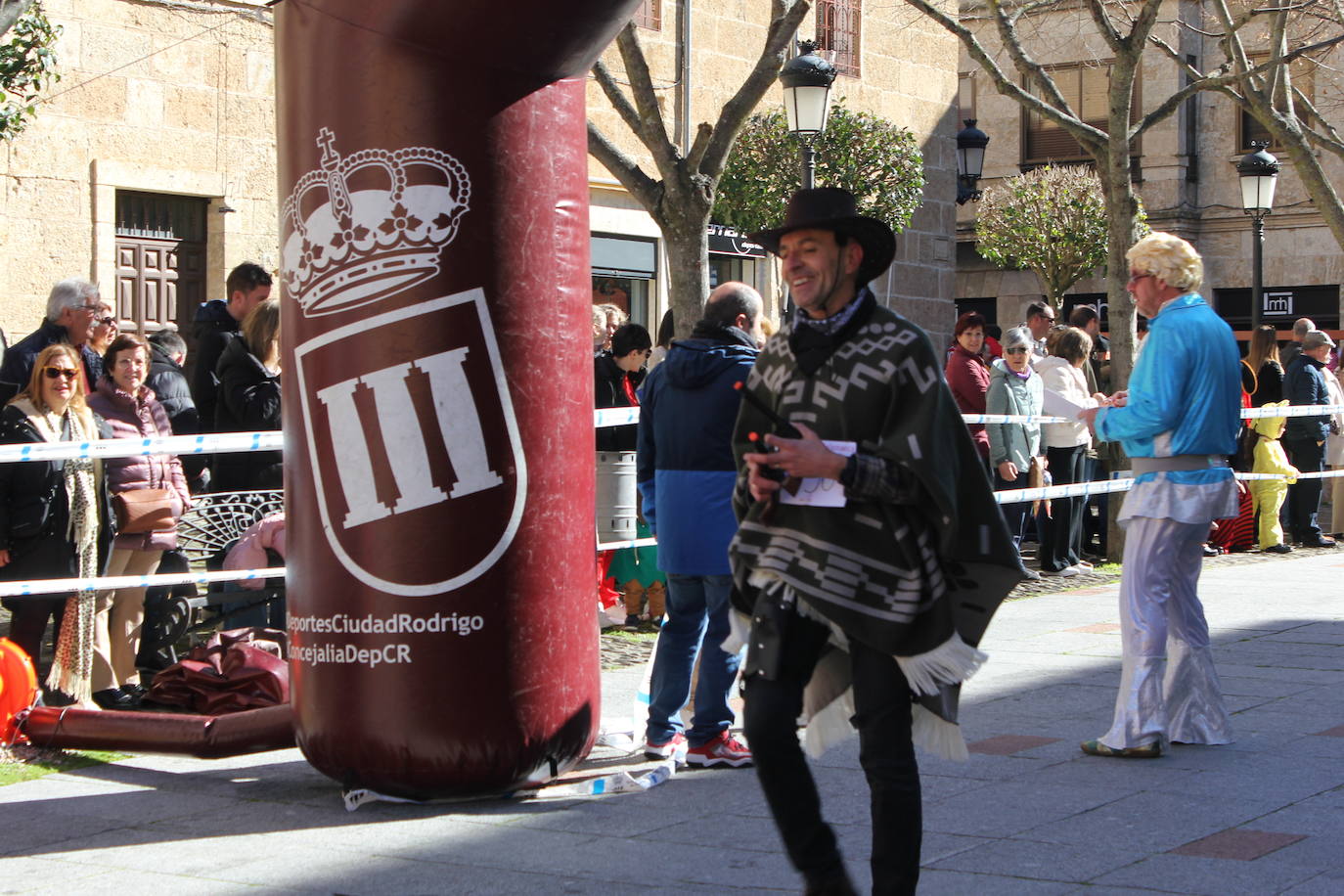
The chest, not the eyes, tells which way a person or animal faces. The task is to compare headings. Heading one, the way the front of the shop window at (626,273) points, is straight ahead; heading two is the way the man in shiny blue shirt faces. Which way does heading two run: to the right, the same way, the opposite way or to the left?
to the right

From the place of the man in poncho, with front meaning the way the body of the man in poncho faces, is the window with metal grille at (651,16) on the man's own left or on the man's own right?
on the man's own right

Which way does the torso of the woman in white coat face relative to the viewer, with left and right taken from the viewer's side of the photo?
facing to the right of the viewer

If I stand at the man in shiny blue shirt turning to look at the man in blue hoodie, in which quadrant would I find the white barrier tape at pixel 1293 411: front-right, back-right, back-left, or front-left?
back-right

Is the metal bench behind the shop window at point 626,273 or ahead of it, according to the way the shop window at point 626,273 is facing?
ahead

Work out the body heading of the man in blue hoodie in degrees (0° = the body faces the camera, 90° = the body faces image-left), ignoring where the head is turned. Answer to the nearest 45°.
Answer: approximately 225°

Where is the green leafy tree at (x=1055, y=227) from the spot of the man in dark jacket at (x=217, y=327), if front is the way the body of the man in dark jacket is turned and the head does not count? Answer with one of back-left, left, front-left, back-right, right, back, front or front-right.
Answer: front-left

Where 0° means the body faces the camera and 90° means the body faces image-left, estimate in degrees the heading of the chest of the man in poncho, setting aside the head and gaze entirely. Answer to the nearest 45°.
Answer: approximately 45°

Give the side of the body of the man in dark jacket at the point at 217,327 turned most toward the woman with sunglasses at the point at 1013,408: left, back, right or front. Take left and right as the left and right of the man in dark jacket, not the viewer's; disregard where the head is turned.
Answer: front

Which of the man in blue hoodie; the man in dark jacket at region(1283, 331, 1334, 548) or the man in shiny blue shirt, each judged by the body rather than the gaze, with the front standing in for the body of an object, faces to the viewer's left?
the man in shiny blue shirt

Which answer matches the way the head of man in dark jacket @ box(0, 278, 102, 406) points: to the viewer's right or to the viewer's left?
to the viewer's right
